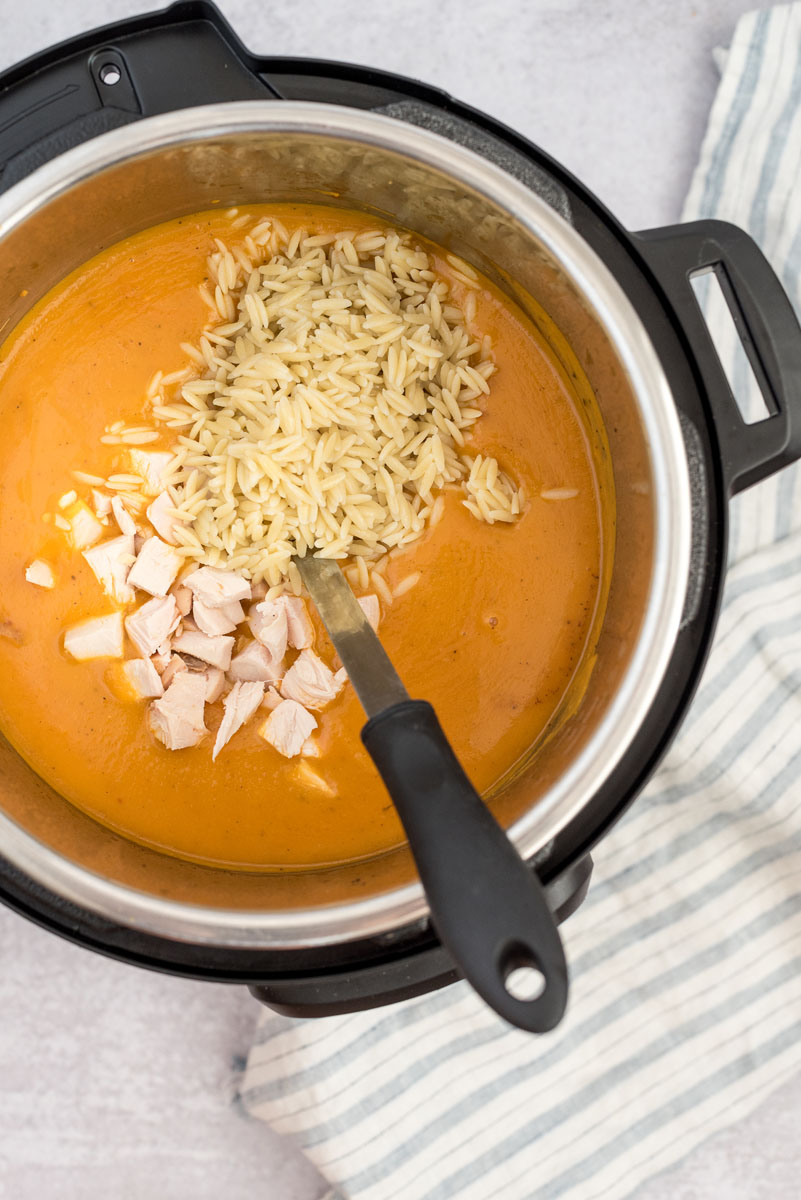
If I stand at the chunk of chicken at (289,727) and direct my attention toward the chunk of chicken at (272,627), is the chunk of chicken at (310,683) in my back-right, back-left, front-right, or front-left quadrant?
front-right

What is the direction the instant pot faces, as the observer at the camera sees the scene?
facing the viewer
